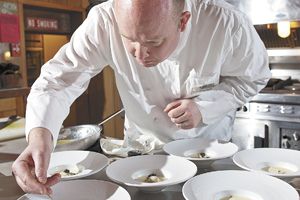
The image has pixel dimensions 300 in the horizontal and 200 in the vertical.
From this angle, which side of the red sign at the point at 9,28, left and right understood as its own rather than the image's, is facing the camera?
front

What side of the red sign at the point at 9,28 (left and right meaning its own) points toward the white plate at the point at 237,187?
front

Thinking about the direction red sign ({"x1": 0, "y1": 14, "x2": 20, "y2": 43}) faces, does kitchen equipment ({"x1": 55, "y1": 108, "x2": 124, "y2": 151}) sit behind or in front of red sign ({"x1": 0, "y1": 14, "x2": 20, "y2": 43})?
in front

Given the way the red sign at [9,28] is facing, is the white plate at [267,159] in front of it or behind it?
in front

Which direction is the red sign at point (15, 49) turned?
toward the camera

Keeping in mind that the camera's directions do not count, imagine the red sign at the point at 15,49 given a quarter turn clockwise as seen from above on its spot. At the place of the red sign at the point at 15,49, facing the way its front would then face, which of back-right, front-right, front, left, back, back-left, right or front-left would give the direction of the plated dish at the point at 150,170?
left

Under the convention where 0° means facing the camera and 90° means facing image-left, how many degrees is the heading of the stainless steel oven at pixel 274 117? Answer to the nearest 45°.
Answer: approximately 0°

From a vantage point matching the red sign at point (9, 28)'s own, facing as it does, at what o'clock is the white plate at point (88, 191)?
The white plate is roughly at 12 o'clock from the red sign.

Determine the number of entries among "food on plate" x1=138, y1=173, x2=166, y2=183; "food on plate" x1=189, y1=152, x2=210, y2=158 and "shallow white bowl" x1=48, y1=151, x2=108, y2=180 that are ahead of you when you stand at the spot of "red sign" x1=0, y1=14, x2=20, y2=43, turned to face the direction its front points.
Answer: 3

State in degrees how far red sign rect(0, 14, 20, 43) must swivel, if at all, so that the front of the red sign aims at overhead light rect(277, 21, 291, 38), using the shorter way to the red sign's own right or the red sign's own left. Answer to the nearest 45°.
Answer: approximately 45° to the red sign's own left

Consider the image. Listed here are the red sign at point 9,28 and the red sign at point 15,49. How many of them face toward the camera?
2

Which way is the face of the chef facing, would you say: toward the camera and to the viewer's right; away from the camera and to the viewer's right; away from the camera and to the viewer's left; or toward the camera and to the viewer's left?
toward the camera and to the viewer's left

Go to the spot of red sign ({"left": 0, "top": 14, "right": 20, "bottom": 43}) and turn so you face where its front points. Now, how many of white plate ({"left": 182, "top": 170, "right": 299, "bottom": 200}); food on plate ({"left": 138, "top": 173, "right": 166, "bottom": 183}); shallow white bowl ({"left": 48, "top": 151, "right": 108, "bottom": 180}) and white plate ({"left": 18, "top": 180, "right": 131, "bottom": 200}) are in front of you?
4
